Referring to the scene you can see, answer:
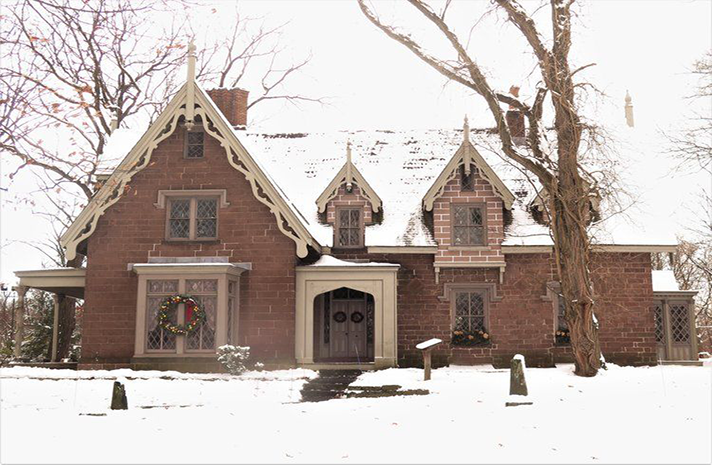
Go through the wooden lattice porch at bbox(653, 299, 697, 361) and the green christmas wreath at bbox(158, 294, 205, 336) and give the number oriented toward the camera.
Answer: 2

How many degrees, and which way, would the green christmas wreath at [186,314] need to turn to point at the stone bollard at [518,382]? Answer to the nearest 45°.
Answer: approximately 45° to its left

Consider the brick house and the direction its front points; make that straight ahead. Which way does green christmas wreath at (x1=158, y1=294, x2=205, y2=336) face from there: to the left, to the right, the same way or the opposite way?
the same way

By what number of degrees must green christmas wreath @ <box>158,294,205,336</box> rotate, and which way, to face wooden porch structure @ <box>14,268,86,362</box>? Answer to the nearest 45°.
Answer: approximately 135° to its right

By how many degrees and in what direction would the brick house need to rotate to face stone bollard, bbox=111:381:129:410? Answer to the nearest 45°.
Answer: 0° — it already faces it

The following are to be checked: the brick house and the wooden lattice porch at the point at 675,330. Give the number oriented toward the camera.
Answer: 2

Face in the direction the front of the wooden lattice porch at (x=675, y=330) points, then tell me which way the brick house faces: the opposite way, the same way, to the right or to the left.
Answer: the same way

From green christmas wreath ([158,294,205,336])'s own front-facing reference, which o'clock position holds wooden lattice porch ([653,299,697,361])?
The wooden lattice porch is roughly at 9 o'clock from the green christmas wreath.

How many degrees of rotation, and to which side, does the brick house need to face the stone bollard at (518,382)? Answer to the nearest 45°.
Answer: approximately 45° to its left

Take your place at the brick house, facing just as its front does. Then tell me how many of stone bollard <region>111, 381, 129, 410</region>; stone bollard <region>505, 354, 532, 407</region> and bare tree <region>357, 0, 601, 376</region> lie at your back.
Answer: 0

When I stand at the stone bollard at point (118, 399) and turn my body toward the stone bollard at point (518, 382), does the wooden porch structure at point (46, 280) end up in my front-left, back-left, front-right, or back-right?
back-left

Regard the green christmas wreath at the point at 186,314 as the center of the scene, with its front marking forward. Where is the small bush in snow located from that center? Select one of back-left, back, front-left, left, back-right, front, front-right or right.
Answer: front-left

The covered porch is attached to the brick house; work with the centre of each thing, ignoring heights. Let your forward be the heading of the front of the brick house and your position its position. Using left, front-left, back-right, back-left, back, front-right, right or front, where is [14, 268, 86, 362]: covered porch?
right

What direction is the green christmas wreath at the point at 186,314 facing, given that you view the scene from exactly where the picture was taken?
facing the viewer

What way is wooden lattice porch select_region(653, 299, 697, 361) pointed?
toward the camera

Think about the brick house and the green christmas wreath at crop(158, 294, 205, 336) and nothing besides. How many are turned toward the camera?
2
